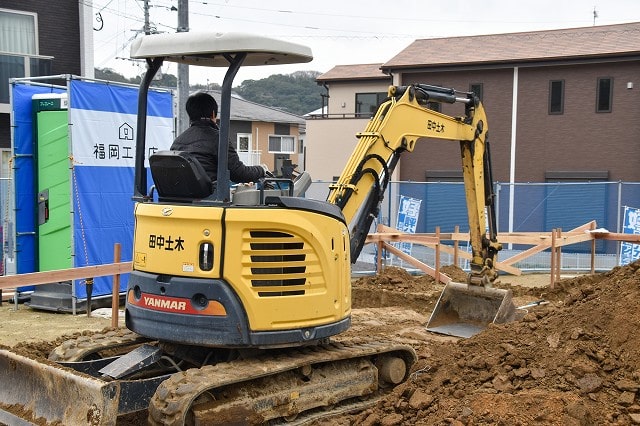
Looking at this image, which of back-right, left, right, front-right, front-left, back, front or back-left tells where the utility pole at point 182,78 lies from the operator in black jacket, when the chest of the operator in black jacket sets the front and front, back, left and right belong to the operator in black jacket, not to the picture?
front-left

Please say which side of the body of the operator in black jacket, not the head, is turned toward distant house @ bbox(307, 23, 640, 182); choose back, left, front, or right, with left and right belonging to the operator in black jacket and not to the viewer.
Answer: front

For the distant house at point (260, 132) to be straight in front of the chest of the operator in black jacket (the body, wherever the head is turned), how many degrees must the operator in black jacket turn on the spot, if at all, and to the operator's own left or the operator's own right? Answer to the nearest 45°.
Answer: approximately 45° to the operator's own left

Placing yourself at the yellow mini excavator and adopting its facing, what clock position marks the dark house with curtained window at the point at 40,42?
The dark house with curtained window is roughly at 10 o'clock from the yellow mini excavator.

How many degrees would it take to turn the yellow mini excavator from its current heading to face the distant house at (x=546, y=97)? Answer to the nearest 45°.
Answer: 0° — it already faces it

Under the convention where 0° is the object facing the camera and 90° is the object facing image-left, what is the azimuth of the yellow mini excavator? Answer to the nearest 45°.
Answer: approximately 225°

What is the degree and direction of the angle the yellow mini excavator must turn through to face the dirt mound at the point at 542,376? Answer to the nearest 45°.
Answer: approximately 45° to its right

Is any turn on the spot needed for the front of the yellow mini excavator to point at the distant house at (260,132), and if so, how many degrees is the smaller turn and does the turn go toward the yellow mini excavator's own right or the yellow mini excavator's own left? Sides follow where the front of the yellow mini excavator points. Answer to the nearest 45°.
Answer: approximately 45° to the yellow mini excavator's own left

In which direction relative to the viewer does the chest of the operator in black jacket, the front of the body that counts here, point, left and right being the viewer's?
facing away from the viewer and to the right of the viewer
